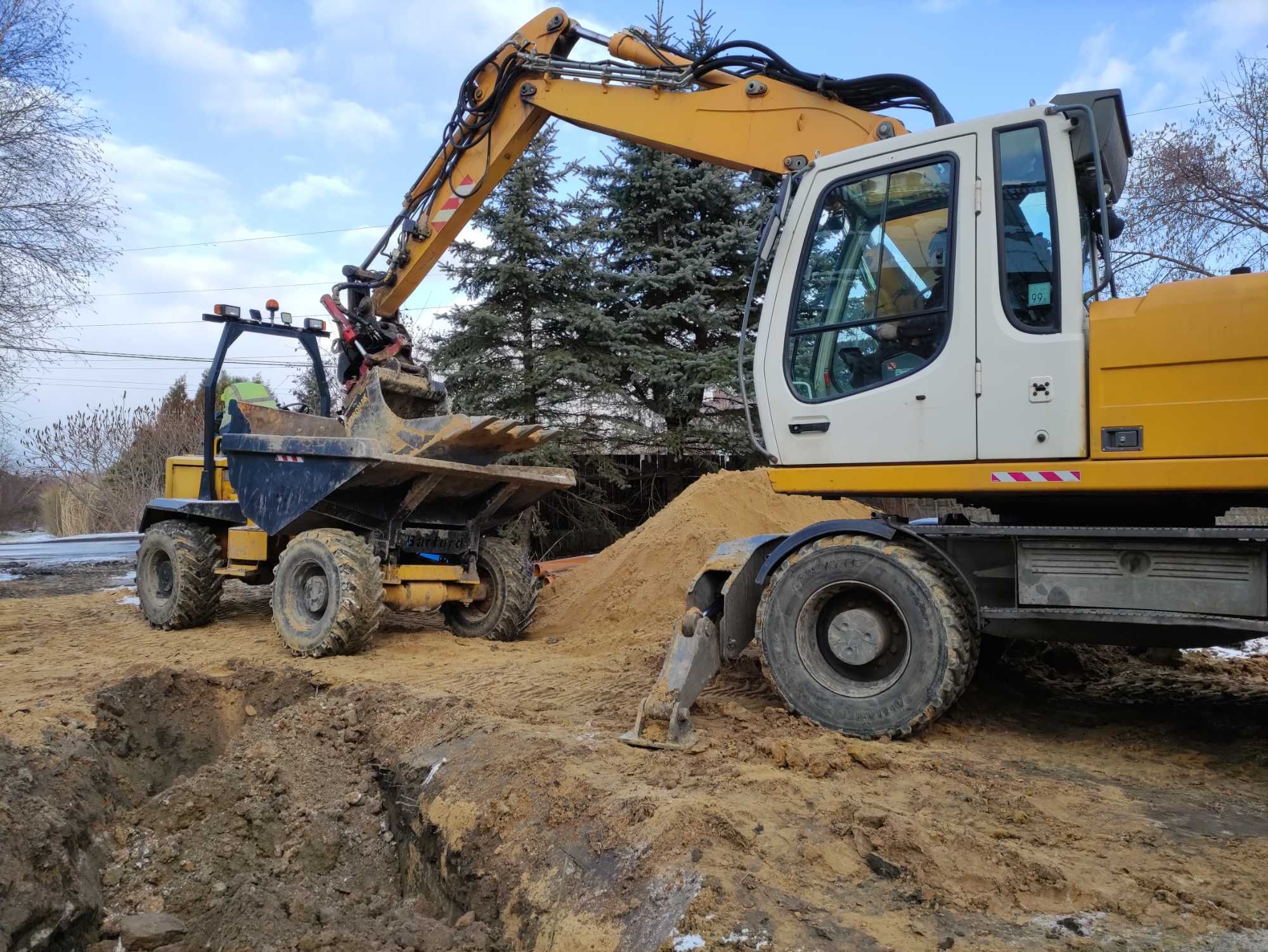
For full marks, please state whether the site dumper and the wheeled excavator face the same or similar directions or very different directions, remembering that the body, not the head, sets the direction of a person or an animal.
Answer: very different directions

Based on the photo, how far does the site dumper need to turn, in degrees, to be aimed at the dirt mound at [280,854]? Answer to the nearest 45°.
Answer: approximately 45° to its right

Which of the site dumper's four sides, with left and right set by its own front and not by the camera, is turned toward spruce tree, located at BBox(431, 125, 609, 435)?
left

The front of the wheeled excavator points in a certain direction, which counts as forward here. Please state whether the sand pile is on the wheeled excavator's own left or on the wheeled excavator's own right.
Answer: on the wheeled excavator's own right

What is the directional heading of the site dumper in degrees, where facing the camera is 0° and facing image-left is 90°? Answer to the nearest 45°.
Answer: approximately 315°

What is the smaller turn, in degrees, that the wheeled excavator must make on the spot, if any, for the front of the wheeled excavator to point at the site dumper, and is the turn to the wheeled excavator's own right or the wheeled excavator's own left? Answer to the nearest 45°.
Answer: approximately 45° to the wheeled excavator's own right

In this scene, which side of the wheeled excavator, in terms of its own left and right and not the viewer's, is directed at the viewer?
left

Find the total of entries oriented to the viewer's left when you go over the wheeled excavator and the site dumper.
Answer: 1

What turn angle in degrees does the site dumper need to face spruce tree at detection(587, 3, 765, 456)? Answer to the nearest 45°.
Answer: approximately 90° to its left

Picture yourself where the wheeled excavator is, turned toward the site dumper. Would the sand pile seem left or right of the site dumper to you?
right
